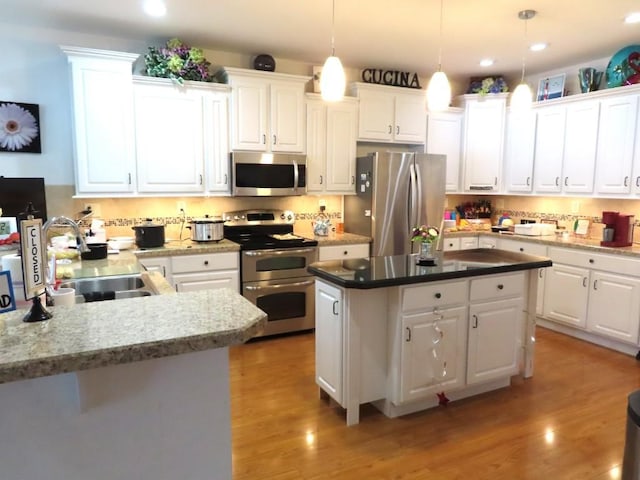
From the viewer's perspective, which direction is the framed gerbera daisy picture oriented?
toward the camera

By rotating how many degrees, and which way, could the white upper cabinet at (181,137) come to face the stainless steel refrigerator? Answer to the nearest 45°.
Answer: approximately 90° to its left

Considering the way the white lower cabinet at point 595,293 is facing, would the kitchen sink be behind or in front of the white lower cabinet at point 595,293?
in front

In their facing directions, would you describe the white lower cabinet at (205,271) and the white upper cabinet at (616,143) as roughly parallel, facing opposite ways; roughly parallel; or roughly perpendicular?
roughly perpendicular

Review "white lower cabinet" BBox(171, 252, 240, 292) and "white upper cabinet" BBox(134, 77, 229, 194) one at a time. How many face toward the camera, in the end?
2

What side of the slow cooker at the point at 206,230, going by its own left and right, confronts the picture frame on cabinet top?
left

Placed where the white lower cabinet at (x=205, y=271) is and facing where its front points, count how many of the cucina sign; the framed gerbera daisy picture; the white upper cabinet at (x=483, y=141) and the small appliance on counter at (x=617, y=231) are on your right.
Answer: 1

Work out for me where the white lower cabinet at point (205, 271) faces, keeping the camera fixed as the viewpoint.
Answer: facing the viewer

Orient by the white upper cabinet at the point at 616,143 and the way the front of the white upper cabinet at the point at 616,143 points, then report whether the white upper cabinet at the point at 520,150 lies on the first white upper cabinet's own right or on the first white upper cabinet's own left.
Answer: on the first white upper cabinet's own right

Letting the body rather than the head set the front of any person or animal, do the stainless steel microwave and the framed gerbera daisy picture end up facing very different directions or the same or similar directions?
same or similar directions

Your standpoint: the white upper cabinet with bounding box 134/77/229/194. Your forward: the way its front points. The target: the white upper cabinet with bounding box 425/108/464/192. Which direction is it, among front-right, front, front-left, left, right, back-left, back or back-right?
left

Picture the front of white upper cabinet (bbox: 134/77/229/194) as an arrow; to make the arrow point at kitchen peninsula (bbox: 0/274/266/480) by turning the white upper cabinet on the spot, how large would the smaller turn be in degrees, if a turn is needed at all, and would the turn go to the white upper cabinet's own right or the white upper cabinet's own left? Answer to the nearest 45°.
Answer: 0° — it already faces it

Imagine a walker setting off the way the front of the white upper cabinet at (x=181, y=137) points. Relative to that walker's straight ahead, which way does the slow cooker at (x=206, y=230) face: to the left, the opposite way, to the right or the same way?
the same way

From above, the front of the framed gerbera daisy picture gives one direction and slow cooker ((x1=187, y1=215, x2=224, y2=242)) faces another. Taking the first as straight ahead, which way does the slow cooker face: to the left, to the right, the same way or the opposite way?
the same way

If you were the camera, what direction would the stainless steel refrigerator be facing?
facing the viewer and to the right of the viewer

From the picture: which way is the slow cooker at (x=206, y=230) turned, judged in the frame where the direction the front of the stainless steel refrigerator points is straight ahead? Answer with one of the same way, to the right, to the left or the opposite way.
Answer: the same way
